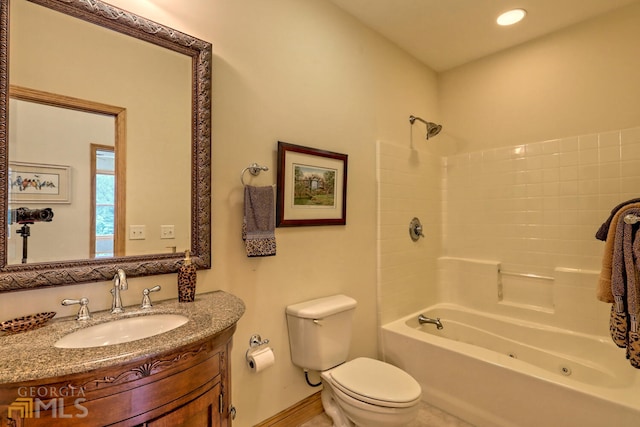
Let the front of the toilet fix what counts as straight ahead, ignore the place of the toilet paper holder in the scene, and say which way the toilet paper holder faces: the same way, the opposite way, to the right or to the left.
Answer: the same way

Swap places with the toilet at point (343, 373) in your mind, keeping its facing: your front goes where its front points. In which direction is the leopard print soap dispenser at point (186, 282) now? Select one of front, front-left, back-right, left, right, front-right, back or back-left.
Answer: right

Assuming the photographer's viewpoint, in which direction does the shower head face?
facing the viewer and to the right of the viewer

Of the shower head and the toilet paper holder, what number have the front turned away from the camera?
0

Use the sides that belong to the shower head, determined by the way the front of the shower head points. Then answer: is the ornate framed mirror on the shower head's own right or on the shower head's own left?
on the shower head's own right

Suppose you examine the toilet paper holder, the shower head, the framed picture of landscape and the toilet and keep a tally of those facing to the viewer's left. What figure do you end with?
0

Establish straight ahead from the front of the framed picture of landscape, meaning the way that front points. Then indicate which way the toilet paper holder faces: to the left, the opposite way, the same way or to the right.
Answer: the same way

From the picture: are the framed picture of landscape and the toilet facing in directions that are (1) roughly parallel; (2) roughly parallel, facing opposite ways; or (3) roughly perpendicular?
roughly parallel

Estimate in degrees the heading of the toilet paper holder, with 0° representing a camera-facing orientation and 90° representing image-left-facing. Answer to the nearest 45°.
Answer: approximately 315°

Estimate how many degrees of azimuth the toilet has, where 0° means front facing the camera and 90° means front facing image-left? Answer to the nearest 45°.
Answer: approximately 315°
